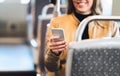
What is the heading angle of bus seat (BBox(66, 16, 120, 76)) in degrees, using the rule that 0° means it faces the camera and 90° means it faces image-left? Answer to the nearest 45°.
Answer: approximately 0°

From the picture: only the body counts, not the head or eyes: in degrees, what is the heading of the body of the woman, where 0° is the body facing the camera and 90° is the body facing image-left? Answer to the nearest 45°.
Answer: approximately 0°

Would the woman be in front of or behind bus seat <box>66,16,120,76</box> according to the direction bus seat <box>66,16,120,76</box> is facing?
behind

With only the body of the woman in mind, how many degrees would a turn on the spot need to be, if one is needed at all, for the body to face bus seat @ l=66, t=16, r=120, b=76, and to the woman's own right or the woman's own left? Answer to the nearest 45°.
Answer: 0° — they already face it

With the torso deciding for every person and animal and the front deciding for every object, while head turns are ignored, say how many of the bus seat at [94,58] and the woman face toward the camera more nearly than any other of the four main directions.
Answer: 2
